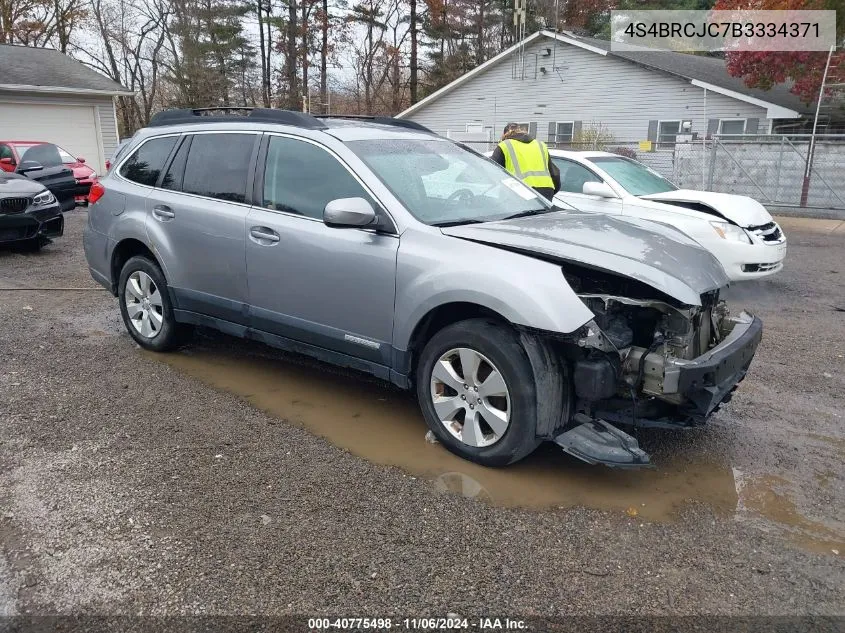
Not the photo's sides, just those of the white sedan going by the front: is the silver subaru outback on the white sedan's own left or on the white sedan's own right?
on the white sedan's own right

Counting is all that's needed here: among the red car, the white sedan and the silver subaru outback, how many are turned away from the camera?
0

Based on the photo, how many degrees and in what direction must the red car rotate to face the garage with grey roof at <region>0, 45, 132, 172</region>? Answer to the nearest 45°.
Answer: approximately 135° to its left

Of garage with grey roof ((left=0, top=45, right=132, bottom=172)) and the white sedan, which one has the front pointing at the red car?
the garage with grey roof

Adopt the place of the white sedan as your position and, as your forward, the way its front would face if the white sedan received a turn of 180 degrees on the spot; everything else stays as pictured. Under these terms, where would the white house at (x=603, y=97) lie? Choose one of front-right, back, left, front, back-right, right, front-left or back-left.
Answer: front-right

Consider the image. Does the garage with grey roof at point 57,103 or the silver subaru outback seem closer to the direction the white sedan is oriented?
the silver subaru outback

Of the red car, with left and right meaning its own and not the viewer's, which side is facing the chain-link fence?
front

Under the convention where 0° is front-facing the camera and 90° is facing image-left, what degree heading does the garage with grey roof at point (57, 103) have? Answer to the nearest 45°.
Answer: approximately 0°

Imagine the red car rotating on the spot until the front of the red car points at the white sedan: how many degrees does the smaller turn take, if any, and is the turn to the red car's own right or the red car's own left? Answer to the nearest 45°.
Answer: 0° — it already faces it

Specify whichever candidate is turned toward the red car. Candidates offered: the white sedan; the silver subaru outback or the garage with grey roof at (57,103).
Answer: the garage with grey roof

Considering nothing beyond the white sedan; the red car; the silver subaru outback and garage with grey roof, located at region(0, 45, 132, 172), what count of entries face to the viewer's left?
0

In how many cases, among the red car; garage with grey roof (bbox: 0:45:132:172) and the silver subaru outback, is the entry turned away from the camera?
0

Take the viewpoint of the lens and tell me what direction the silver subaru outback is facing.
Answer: facing the viewer and to the right of the viewer

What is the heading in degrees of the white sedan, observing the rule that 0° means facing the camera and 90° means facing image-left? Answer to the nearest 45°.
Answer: approximately 315°

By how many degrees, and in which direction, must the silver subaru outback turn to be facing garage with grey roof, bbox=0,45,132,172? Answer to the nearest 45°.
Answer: approximately 180°

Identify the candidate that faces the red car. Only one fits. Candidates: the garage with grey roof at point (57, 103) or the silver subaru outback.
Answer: the garage with grey roof
